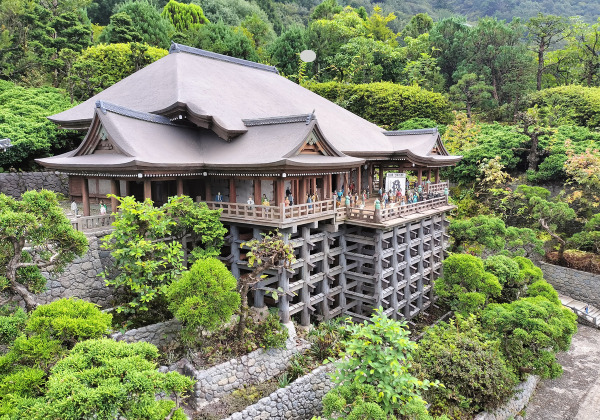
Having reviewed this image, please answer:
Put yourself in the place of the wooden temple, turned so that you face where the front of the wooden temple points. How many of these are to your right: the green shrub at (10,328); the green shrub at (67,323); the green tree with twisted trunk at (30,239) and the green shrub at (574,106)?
3

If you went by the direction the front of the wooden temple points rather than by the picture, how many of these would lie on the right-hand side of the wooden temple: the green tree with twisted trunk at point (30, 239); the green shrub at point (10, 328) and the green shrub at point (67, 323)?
3

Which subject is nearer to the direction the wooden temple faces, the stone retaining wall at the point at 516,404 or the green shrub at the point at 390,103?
the stone retaining wall

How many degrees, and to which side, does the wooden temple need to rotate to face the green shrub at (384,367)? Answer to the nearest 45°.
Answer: approximately 45° to its right

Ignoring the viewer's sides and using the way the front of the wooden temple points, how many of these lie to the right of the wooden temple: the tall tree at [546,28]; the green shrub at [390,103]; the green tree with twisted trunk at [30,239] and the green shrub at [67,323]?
2

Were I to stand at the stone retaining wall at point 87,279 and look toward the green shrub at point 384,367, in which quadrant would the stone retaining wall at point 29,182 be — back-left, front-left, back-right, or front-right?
back-left

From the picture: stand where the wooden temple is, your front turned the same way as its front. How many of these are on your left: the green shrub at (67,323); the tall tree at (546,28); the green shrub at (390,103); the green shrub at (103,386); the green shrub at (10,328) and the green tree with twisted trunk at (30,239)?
2

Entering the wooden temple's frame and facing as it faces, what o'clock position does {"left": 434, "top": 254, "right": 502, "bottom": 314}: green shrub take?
The green shrub is roughly at 11 o'clock from the wooden temple.

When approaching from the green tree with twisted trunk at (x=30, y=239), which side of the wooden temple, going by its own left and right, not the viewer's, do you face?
right

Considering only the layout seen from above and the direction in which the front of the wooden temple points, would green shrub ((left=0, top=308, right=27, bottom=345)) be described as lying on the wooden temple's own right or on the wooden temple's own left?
on the wooden temple's own right

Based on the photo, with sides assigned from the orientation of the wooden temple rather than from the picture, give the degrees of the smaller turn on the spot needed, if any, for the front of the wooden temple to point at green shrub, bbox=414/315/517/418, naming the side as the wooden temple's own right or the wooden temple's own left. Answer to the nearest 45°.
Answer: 0° — it already faces it

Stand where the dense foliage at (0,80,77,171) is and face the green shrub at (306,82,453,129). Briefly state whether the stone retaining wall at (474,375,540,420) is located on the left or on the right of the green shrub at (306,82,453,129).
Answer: right

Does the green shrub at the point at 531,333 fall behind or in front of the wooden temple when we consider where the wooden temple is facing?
in front

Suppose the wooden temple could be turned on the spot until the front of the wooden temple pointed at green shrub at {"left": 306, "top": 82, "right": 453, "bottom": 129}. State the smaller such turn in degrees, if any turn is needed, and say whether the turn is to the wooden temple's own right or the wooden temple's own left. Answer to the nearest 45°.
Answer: approximately 90° to the wooden temple's own left

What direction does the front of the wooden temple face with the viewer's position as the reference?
facing the viewer and to the right of the viewer

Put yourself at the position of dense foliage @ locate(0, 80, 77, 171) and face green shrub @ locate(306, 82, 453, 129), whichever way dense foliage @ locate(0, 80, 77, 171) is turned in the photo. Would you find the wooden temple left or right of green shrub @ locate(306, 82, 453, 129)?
right

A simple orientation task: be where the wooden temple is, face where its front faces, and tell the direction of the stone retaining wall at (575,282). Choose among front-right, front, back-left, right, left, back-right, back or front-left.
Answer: front-left

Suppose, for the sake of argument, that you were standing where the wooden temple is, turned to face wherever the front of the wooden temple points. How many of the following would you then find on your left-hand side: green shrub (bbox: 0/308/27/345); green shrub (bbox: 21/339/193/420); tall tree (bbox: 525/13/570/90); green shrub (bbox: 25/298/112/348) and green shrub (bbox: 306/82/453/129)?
2
